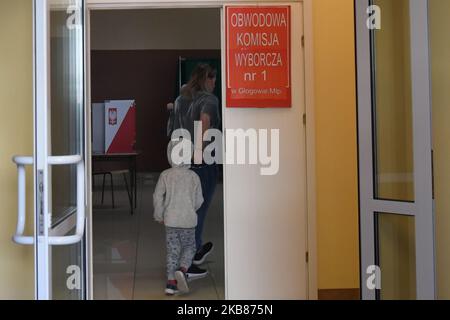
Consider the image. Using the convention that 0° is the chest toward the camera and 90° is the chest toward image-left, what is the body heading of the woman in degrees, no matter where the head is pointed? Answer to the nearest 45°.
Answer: approximately 225°

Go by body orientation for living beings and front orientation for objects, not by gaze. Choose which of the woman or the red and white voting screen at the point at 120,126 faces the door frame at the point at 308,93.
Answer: the red and white voting screen

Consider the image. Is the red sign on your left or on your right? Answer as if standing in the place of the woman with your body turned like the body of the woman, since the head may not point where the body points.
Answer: on your right

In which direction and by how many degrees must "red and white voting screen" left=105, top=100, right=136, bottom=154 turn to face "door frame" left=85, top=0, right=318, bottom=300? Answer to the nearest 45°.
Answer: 0° — it already faces it

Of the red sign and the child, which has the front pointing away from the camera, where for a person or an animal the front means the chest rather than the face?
the child

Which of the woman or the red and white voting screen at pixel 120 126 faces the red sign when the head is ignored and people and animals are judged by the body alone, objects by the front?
the red and white voting screen

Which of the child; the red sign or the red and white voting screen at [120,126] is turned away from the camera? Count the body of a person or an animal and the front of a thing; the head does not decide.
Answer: the child

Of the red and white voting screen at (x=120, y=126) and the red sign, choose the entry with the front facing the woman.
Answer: the red and white voting screen

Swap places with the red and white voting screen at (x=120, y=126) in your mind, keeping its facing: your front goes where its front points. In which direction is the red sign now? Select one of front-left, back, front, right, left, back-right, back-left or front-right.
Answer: front

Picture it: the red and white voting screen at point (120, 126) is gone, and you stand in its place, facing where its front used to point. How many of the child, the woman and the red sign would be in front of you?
3

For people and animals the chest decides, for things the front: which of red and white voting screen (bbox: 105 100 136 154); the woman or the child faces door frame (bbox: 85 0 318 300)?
the red and white voting screen

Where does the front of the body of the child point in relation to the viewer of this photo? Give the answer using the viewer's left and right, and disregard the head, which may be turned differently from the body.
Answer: facing away from the viewer

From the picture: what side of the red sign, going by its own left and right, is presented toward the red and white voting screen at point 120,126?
back

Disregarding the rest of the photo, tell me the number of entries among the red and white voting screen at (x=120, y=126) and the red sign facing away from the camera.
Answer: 0

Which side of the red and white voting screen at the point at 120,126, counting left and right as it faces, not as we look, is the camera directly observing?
front

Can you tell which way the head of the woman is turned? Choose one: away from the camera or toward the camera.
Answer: away from the camera
